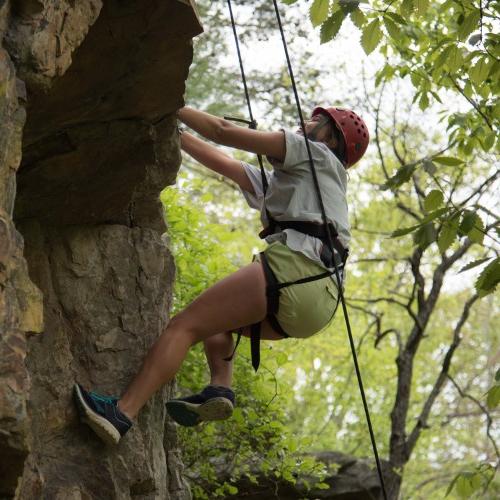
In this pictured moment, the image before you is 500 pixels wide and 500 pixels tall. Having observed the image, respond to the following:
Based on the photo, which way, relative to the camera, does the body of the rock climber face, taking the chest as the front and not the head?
to the viewer's left
